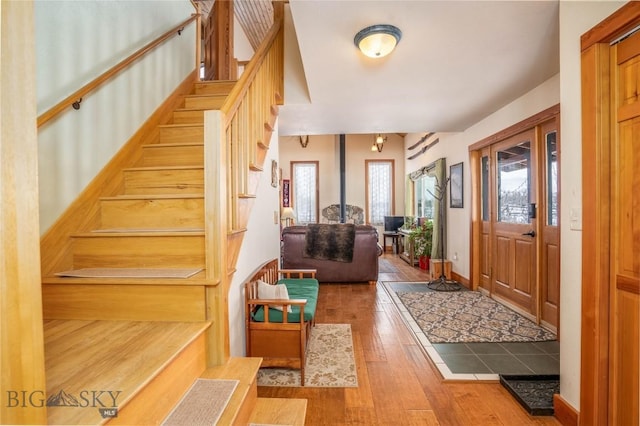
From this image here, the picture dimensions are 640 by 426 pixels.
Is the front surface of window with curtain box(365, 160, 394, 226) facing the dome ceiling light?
yes

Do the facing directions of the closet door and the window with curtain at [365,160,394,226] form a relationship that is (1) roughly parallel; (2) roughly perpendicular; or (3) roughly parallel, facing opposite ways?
roughly perpendicular

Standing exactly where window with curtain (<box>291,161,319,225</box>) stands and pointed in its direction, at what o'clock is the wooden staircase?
The wooden staircase is roughly at 12 o'clock from the window with curtain.

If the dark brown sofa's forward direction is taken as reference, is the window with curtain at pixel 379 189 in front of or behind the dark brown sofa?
in front

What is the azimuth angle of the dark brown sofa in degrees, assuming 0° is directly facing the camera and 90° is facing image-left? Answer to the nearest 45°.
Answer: approximately 180°

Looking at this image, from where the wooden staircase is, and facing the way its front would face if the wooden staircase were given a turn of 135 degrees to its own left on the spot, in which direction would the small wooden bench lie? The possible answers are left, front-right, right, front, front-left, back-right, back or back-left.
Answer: front

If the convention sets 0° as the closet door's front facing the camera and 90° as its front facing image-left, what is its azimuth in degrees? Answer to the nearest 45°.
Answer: approximately 45°
